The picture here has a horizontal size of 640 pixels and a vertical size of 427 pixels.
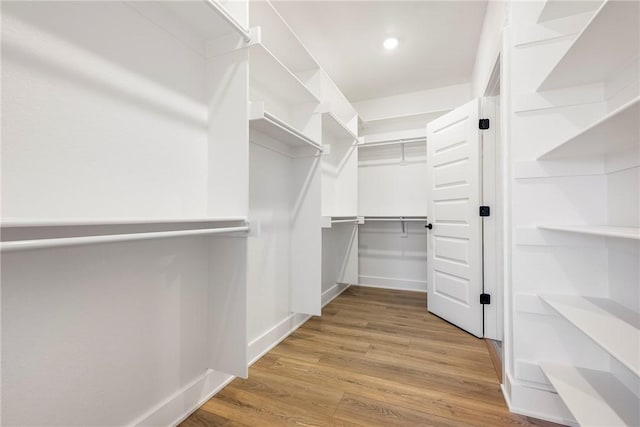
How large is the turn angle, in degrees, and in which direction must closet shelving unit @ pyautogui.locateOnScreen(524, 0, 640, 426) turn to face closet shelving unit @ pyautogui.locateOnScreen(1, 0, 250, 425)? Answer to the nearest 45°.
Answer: approximately 45° to its left

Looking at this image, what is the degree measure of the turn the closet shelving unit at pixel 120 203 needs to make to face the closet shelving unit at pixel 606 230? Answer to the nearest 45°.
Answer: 0° — it already faces it

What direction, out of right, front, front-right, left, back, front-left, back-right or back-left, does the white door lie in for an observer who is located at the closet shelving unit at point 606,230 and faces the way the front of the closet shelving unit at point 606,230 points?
front-right

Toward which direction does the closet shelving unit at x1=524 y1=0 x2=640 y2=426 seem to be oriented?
to the viewer's left

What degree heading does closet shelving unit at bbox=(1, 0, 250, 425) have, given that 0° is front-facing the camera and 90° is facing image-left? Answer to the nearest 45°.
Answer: approximately 315°

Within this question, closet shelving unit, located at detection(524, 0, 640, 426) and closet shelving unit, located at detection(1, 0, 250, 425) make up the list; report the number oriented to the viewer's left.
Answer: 1
